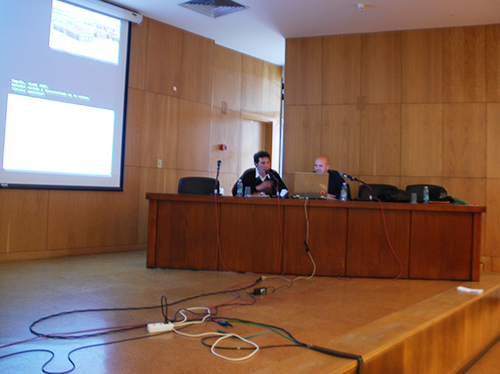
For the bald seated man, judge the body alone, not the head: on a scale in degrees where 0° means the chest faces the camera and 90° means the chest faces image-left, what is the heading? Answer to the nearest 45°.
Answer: approximately 45°

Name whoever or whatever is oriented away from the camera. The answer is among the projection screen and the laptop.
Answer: the laptop

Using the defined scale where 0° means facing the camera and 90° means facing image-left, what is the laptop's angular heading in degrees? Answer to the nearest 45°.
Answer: approximately 180°

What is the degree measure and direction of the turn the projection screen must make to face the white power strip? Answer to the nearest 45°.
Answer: approximately 45° to its right

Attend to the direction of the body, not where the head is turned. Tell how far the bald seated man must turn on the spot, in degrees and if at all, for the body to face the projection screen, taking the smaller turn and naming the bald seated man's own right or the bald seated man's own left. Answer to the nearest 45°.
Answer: approximately 45° to the bald seated man's own right

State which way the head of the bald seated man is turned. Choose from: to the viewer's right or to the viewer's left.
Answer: to the viewer's left

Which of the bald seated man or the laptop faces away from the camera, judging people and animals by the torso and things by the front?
the laptop

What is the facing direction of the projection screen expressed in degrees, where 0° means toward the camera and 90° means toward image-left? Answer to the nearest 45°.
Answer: approximately 315°
